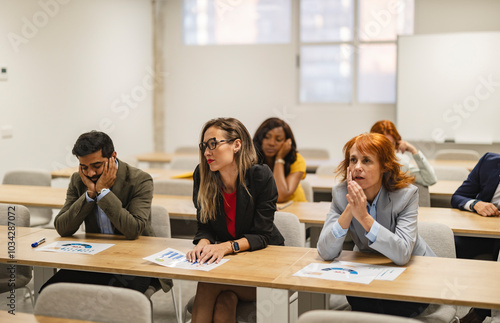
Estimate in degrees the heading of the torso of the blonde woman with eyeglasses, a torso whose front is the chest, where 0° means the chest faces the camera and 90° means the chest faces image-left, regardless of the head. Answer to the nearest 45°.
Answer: approximately 45°

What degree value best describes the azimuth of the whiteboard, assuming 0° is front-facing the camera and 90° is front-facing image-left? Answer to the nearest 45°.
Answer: approximately 0°

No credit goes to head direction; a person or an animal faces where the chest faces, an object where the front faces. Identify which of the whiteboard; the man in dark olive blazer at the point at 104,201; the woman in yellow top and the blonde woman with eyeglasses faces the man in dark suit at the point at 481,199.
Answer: the whiteboard

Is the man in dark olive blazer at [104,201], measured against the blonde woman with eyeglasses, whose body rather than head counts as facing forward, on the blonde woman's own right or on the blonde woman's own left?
on the blonde woman's own right

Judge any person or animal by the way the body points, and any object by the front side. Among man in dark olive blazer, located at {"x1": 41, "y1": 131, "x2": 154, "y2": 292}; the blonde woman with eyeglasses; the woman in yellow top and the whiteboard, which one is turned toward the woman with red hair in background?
the whiteboard

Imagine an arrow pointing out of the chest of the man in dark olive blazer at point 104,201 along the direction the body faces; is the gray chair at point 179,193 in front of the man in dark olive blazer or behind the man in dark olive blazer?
behind

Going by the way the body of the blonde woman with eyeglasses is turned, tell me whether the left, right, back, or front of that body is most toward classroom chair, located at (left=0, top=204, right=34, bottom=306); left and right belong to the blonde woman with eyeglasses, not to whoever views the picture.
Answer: right

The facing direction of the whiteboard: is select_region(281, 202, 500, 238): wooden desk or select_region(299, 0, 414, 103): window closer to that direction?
the wooden desk

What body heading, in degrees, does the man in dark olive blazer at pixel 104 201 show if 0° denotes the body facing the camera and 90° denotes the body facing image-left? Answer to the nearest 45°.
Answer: approximately 45°
